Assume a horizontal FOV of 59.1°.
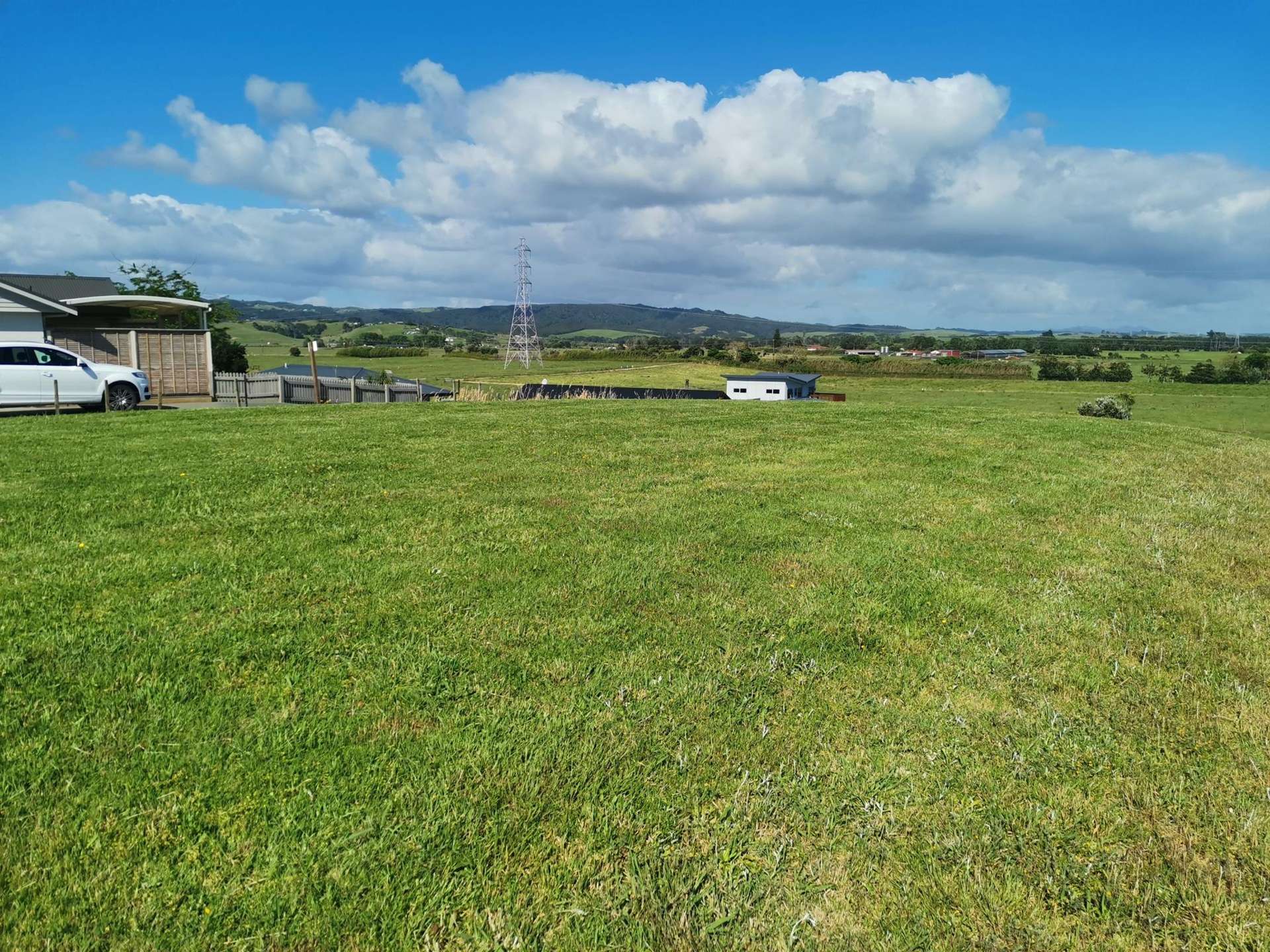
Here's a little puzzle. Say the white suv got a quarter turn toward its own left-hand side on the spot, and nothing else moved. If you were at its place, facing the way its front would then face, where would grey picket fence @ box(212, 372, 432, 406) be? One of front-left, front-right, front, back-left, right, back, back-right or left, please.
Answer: front-right

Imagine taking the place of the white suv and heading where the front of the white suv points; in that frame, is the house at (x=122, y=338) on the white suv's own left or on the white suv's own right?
on the white suv's own left

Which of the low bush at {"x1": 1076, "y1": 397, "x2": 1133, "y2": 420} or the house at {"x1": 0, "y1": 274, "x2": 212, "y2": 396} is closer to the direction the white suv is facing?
the low bush

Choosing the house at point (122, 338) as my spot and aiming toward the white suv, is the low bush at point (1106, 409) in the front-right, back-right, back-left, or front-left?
front-left

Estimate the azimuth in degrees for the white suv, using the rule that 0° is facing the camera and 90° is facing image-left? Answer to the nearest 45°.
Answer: approximately 270°
